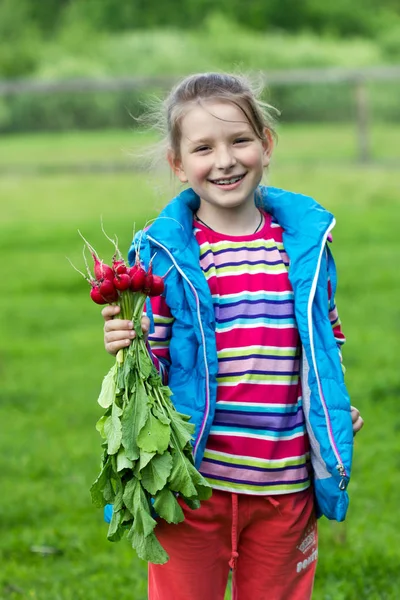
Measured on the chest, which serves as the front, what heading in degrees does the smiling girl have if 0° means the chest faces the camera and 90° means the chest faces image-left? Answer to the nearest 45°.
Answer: approximately 0°
